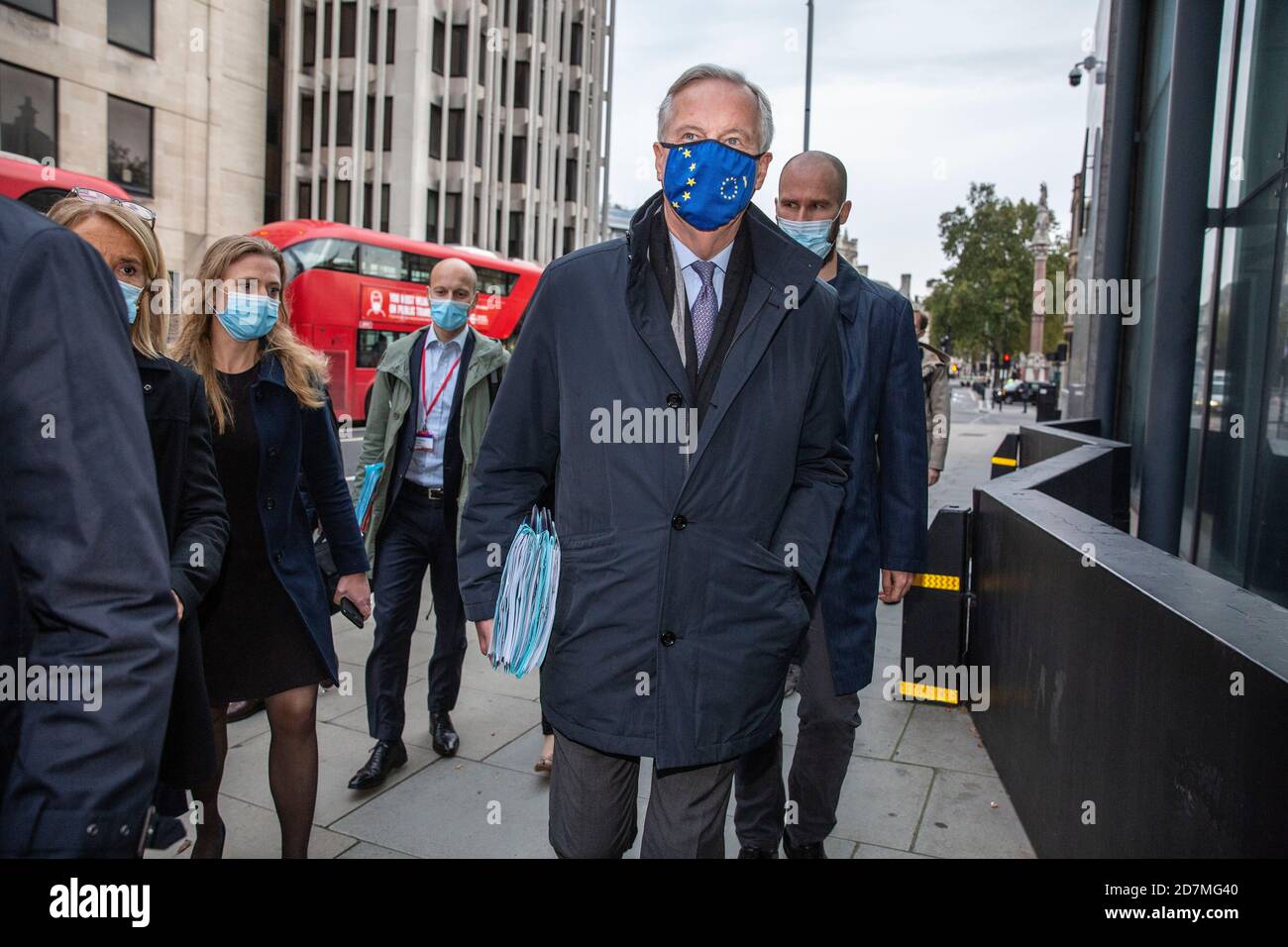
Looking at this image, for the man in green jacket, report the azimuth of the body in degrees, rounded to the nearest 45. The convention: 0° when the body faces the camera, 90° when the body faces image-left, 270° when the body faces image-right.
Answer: approximately 0°

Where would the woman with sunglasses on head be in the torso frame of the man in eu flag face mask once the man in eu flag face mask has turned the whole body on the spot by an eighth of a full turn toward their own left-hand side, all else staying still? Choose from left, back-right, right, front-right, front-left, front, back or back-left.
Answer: back-right

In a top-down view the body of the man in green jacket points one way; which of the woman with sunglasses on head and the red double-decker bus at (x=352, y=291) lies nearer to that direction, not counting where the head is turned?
the woman with sunglasses on head

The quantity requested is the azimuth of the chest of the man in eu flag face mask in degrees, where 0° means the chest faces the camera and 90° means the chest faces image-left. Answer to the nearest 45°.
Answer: approximately 0°

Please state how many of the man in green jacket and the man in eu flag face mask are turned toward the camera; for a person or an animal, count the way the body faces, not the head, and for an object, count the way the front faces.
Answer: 2

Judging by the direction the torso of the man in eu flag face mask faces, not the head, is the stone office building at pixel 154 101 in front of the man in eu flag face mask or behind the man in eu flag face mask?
behind

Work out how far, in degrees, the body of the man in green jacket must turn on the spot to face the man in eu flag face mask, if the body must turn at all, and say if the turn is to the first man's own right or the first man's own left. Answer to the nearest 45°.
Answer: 0° — they already face them

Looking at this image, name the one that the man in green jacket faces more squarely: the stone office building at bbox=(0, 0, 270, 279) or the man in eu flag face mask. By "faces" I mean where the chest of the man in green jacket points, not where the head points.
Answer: the man in eu flag face mask

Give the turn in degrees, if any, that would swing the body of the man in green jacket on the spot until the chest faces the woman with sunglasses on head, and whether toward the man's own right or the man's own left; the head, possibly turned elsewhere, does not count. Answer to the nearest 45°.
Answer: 0° — they already face them

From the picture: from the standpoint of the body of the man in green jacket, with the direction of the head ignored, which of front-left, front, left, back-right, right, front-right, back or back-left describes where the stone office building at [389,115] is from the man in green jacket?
back
